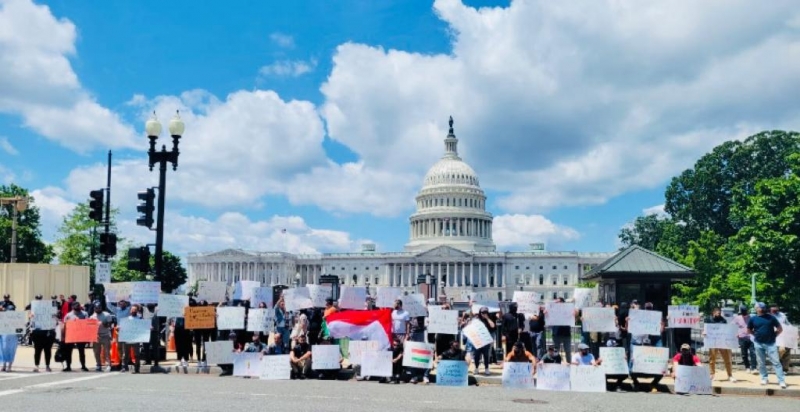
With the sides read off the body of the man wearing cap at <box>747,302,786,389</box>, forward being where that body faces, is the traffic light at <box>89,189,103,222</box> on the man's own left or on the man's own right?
on the man's own right

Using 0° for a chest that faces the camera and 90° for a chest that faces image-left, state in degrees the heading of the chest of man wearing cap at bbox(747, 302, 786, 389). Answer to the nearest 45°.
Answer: approximately 0°

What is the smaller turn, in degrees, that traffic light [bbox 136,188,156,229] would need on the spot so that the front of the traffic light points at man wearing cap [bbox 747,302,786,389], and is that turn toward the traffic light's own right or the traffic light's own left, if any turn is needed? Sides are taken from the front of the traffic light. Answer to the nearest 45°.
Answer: approximately 135° to the traffic light's own left

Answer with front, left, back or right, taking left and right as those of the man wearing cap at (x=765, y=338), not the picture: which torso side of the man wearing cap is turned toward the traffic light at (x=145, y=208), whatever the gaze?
right

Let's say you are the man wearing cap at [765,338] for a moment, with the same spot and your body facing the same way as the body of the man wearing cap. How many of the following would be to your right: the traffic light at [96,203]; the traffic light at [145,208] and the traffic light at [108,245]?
3

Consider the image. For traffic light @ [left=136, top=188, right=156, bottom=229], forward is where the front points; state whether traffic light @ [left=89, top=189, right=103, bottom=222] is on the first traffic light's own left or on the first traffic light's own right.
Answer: on the first traffic light's own right
